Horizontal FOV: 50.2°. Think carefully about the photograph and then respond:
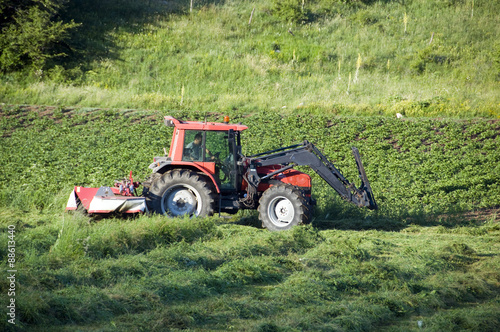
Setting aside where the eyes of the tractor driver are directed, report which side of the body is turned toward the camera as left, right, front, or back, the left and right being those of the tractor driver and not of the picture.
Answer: right

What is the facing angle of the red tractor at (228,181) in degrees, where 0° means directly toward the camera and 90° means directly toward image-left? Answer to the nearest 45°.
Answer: approximately 270°
